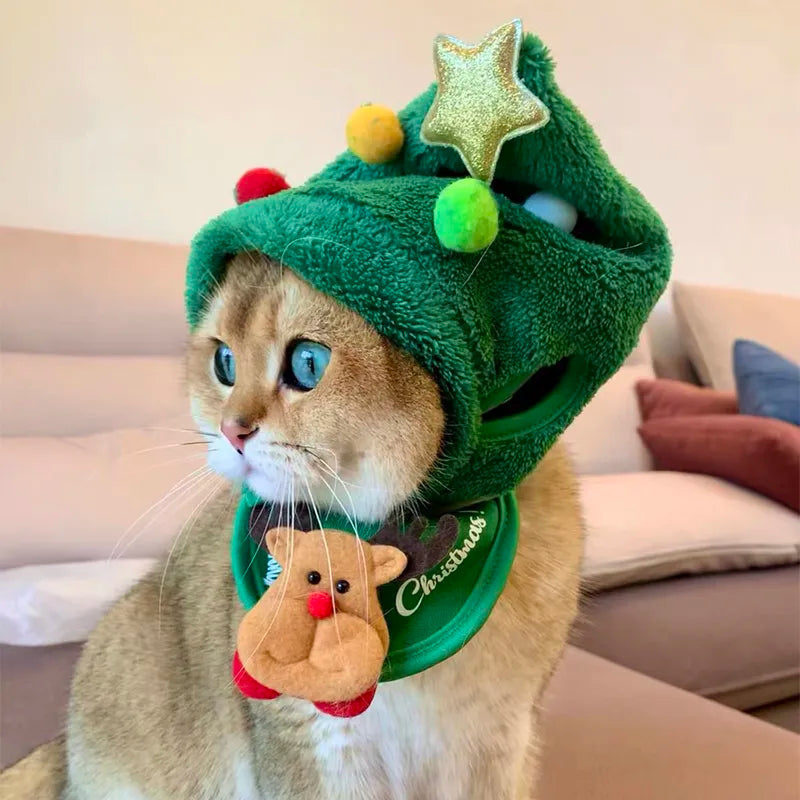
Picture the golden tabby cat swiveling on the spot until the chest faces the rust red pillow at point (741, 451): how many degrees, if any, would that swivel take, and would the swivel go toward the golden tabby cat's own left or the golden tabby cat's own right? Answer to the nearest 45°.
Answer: approximately 180°

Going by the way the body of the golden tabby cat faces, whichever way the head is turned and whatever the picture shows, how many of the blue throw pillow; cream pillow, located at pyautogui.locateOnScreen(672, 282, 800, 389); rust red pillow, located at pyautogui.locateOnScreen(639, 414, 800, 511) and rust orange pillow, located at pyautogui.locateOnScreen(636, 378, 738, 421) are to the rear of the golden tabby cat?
4

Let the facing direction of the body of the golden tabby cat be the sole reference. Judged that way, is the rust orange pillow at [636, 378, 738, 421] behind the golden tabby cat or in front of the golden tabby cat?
behind

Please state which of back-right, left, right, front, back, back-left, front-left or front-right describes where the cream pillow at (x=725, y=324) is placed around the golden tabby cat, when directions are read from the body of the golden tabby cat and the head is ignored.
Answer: back

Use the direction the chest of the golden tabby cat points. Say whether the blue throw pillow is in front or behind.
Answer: behind
